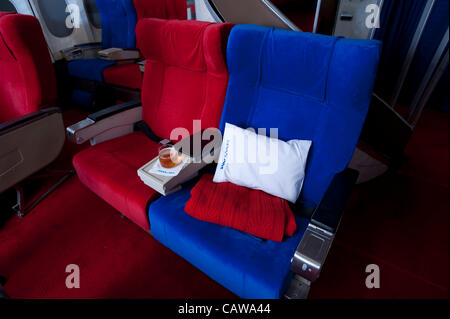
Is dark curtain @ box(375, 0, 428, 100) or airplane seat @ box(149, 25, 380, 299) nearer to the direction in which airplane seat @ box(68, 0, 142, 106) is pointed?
the airplane seat

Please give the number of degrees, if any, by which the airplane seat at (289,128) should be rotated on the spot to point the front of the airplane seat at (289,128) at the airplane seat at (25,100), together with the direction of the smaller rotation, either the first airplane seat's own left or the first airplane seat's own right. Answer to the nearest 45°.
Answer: approximately 45° to the first airplane seat's own right

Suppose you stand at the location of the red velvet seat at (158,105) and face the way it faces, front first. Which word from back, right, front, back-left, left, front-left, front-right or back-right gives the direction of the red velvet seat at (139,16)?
back-right

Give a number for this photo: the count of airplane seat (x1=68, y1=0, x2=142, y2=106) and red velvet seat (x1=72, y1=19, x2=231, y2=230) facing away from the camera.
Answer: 0

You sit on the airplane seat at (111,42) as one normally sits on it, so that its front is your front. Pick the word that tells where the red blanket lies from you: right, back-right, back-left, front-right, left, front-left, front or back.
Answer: front-left

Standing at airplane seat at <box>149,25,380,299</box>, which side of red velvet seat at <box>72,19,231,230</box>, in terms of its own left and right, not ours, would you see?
left

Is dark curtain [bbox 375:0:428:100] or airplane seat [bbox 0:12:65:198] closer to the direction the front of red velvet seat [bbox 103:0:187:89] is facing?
the airplane seat

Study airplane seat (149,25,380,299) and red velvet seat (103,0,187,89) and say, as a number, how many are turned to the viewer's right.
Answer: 0

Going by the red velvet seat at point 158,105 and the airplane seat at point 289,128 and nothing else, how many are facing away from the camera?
0

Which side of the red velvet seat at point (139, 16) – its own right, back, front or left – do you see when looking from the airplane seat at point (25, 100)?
front

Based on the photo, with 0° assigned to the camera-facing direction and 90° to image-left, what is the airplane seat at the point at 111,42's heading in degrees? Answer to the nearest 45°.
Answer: approximately 45°

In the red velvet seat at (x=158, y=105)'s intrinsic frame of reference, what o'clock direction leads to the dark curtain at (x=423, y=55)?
The dark curtain is roughly at 7 o'clock from the red velvet seat.

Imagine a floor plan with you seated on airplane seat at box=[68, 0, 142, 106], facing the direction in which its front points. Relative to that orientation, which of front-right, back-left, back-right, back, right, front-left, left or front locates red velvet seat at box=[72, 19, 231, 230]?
front-left

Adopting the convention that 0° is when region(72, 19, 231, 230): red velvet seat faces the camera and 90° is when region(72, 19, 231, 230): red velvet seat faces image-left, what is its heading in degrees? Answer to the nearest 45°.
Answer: approximately 45°
